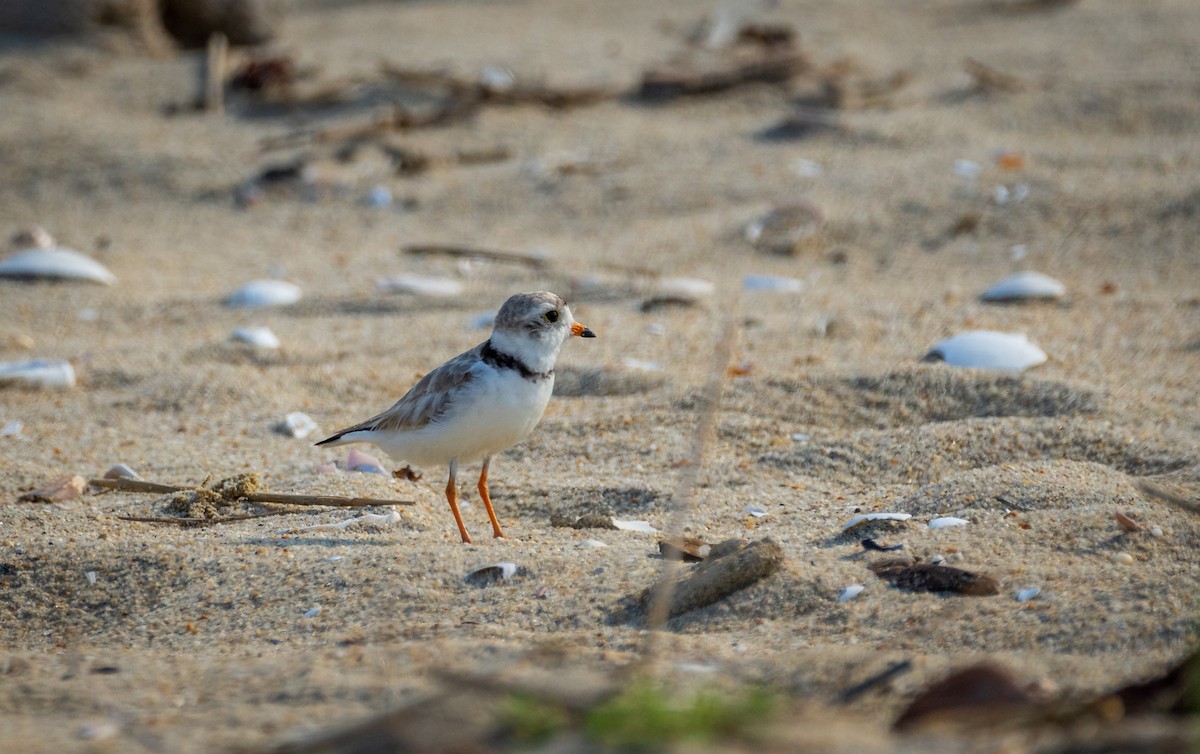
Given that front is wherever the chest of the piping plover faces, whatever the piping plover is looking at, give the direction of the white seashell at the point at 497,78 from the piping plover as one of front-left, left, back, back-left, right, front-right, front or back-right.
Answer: left

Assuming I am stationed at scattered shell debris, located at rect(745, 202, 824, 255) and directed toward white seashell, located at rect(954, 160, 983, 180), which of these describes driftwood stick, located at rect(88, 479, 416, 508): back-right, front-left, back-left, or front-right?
back-right

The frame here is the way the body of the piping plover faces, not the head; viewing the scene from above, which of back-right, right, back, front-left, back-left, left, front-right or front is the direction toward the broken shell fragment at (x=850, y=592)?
front-right

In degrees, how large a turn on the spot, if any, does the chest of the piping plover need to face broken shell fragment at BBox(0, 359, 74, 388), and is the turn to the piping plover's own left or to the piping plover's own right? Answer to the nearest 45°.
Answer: approximately 135° to the piping plover's own left

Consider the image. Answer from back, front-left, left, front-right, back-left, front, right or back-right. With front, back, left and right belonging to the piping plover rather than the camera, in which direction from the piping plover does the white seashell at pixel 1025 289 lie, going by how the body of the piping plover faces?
front-left

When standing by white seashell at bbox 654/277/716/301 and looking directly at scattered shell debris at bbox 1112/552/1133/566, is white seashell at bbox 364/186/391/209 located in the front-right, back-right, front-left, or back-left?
back-right

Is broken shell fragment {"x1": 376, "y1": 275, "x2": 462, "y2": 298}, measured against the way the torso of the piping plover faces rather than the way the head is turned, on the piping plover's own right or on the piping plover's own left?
on the piping plover's own left

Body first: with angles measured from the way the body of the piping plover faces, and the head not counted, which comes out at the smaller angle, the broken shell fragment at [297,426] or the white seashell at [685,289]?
the white seashell

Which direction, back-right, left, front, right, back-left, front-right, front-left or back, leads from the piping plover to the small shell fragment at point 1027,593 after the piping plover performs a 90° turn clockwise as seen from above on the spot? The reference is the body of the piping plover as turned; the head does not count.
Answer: front-left

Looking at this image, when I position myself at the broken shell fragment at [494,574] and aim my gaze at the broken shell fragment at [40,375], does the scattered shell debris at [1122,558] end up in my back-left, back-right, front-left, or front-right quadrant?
back-right

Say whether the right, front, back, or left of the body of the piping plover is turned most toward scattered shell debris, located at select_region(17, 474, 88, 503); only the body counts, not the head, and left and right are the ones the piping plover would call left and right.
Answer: back

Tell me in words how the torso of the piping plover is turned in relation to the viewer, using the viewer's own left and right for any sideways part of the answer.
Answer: facing to the right of the viewer

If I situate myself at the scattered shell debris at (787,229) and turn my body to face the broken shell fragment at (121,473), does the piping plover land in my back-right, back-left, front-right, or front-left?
front-left

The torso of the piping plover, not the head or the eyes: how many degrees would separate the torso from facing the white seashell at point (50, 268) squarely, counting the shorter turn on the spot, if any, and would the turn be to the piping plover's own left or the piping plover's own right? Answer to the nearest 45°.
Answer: approximately 135° to the piping plover's own left

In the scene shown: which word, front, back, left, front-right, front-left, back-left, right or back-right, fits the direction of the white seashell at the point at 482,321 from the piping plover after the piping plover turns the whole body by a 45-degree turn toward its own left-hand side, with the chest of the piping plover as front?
front-left

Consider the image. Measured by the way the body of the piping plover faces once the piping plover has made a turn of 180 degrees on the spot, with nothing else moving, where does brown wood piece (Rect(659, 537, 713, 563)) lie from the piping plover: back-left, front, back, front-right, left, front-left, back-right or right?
back-left

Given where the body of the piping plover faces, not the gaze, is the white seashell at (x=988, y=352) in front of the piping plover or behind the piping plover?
in front
